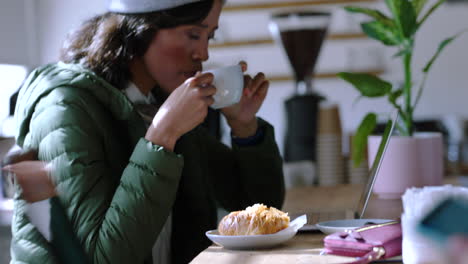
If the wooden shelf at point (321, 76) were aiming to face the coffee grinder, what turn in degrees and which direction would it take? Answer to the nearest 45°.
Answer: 0° — it already faces it

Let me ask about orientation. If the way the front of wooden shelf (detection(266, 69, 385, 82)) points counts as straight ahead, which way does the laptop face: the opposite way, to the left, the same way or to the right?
to the right

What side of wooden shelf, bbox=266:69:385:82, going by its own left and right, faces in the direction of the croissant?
front

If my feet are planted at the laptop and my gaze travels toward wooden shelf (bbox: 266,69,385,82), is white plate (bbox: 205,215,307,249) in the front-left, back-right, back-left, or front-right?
back-left

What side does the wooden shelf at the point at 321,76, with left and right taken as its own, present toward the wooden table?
front

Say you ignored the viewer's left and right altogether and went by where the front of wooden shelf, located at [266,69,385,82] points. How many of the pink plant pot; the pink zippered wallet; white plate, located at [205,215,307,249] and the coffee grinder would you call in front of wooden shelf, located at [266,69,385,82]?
4

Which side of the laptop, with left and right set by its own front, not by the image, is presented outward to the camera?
left

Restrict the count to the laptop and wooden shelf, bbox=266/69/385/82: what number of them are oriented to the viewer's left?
1

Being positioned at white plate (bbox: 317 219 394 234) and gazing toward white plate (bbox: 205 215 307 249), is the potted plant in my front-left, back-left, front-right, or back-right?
back-right

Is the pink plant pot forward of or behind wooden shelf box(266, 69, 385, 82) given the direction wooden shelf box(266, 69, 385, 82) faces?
forward

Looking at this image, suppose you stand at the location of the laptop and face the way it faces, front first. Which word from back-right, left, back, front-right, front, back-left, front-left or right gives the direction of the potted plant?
right

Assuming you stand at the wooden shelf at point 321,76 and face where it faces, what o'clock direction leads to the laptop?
The laptop is roughly at 12 o'clock from the wooden shelf.

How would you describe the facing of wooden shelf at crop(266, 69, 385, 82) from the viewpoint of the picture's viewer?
facing the viewer

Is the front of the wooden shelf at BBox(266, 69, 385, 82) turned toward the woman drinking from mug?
yes

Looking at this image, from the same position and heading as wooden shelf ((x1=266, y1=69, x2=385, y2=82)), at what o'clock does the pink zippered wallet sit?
The pink zippered wallet is roughly at 12 o'clock from the wooden shelf.
